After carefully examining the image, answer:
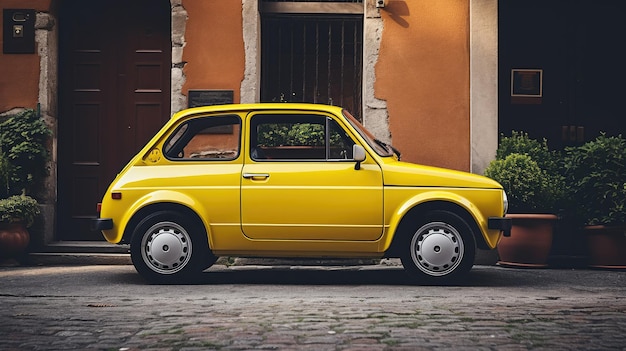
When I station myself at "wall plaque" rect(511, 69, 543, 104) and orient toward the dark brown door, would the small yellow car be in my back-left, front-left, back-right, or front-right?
front-left

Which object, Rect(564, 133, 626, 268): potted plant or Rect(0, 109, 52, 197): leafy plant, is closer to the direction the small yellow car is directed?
the potted plant

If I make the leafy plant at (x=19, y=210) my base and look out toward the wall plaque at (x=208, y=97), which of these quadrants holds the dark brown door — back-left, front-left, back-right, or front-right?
front-left

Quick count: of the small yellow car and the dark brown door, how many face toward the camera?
1

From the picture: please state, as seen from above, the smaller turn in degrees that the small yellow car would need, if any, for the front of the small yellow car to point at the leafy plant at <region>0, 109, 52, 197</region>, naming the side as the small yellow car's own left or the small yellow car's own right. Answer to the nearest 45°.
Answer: approximately 135° to the small yellow car's own left

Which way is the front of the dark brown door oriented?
toward the camera

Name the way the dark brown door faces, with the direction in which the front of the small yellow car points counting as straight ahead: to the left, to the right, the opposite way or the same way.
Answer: to the right

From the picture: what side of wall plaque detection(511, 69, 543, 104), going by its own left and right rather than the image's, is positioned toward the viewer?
front

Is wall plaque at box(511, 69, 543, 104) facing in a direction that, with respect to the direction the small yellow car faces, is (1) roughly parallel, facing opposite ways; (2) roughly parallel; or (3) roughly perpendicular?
roughly perpendicular

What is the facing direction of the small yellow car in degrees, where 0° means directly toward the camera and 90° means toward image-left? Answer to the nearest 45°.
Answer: approximately 270°

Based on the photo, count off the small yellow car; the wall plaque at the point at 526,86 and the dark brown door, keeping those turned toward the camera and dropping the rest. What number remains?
2

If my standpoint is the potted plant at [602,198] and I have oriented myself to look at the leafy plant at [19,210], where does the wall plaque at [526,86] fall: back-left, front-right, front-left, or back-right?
front-right

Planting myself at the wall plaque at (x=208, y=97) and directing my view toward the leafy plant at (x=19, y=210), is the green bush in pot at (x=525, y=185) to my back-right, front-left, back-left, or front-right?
back-left

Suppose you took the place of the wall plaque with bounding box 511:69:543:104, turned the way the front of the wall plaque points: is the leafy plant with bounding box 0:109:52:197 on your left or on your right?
on your right

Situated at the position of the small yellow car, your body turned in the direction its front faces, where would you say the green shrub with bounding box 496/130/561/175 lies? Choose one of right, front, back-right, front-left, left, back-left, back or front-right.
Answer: front-left
